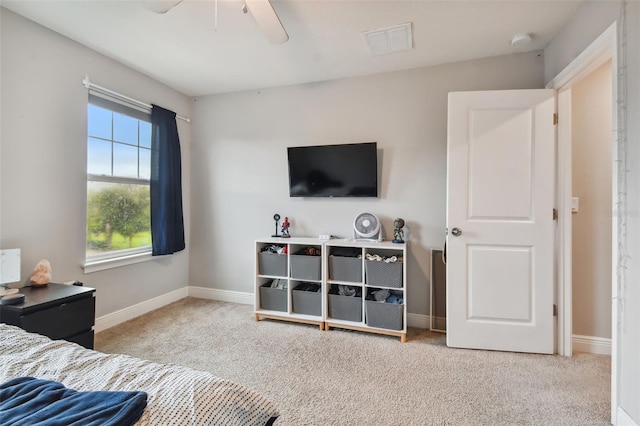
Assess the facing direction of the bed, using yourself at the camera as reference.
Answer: facing the viewer and to the right of the viewer

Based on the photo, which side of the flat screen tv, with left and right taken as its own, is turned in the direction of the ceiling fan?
front

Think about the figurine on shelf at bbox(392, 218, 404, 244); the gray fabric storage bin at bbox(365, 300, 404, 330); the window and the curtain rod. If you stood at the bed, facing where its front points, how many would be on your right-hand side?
0

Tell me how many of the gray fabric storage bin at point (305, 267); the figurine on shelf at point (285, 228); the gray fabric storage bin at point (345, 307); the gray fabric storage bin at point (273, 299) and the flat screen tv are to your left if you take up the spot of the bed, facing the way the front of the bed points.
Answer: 5

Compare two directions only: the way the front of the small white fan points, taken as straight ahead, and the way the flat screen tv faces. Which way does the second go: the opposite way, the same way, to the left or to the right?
the same way

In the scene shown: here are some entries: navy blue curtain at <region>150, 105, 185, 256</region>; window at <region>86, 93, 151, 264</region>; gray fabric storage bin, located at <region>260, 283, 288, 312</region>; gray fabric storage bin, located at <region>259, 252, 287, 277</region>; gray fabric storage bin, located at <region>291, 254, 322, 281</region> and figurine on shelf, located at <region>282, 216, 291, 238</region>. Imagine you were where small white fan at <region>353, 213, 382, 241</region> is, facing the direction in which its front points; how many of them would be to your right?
6

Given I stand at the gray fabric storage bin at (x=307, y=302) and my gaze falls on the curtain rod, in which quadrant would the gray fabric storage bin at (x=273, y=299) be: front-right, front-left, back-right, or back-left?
front-right

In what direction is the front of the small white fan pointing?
toward the camera

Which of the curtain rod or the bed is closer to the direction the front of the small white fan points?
the bed

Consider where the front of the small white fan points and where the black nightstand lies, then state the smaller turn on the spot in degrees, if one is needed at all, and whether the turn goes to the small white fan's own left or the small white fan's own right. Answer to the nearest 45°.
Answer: approximately 45° to the small white fan's own right

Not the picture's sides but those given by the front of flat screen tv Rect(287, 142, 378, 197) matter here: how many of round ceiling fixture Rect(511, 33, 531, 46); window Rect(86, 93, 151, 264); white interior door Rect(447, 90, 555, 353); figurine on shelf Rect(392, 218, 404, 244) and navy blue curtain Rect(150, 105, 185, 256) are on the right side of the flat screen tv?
2

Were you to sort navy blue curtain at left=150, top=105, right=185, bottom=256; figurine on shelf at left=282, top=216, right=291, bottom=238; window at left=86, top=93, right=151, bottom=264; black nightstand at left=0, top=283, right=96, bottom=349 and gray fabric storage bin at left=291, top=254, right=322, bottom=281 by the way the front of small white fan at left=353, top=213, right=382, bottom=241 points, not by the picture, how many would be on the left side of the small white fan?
0

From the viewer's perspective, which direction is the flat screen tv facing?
toward the camera

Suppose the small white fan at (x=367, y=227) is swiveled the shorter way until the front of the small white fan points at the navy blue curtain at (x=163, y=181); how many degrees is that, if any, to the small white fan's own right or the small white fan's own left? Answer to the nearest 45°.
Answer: approximately 90° to the small white fan's own right

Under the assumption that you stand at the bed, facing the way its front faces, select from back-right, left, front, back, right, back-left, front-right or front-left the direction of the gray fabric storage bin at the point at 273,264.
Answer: left

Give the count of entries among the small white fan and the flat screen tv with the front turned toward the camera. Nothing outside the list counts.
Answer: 2

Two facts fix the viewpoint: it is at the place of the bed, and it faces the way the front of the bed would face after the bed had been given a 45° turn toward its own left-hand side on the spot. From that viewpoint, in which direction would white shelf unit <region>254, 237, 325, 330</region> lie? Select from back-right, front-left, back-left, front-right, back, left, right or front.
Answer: front-left
